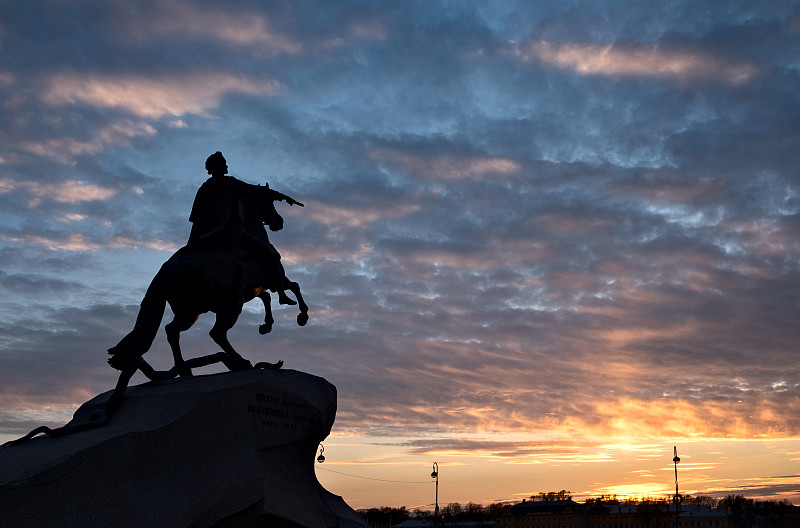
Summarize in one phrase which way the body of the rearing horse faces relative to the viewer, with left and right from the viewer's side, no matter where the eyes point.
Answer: facing to the right of the viewer

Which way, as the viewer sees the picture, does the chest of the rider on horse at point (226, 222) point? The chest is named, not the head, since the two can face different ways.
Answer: to the viewer's right

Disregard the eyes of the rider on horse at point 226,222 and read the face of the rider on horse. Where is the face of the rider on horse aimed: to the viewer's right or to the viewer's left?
to the viewer's right
